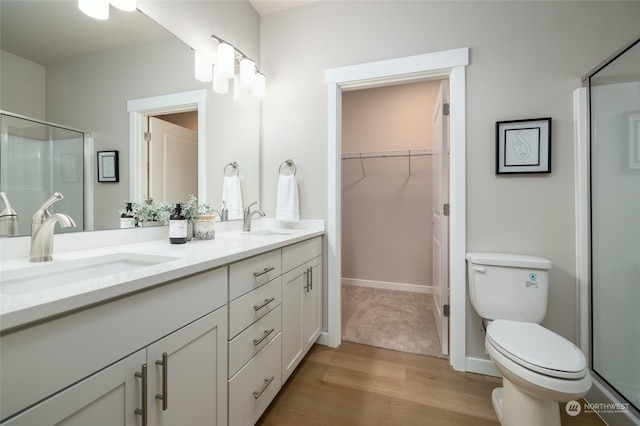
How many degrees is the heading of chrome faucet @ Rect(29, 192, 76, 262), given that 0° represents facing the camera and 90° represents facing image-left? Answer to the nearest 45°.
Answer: approximately 315°

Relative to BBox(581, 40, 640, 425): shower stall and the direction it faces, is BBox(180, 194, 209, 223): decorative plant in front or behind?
in front

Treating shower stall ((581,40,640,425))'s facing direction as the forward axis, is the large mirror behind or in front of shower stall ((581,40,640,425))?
in front

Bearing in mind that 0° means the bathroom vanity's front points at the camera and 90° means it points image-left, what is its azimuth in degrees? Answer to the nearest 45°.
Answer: approximately 315°

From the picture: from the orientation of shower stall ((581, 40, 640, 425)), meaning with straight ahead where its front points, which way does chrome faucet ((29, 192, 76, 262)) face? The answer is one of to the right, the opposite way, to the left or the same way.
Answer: the opposite way

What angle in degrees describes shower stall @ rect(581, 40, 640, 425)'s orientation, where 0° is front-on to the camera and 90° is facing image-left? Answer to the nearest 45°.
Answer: approximately 45°

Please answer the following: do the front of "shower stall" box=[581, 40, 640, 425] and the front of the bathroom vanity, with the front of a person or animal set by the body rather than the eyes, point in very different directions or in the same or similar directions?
very different directions

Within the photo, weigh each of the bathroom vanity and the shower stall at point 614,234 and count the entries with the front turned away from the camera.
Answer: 0
